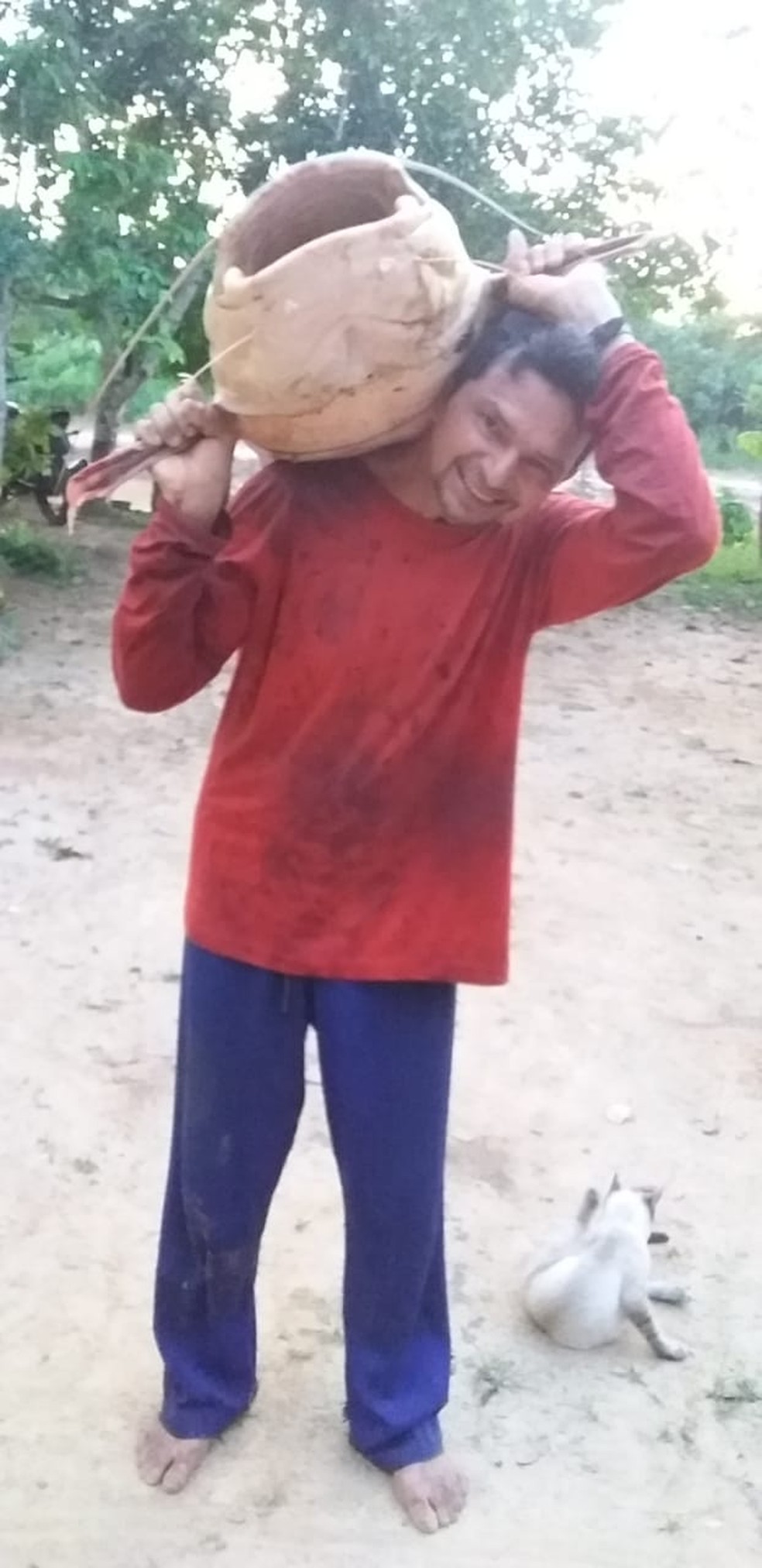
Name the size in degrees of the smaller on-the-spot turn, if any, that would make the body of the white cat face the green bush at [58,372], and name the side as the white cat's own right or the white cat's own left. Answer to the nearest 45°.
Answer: approximately 90° to the white cat's own left

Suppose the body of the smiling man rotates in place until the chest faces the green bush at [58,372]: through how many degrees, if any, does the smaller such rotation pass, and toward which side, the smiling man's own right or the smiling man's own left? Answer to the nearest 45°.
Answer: approximately 180°

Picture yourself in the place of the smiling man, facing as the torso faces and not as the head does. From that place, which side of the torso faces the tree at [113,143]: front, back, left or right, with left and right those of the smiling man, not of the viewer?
back

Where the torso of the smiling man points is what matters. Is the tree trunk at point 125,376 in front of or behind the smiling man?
behind

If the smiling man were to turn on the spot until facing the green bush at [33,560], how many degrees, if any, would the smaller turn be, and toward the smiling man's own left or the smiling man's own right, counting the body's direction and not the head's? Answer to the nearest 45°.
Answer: approximately 180°

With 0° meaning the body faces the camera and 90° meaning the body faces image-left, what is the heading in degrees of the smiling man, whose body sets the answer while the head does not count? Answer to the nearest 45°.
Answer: approximately 0°

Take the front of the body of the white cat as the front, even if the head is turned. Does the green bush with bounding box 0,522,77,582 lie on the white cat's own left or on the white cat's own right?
on the white cat's own left

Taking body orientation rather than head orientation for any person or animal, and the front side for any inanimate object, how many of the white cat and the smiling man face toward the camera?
1

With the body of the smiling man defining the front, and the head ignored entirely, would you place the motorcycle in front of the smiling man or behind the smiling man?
behind

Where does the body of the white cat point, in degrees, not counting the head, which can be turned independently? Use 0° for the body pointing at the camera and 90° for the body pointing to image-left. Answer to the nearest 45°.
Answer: approximately 225°
